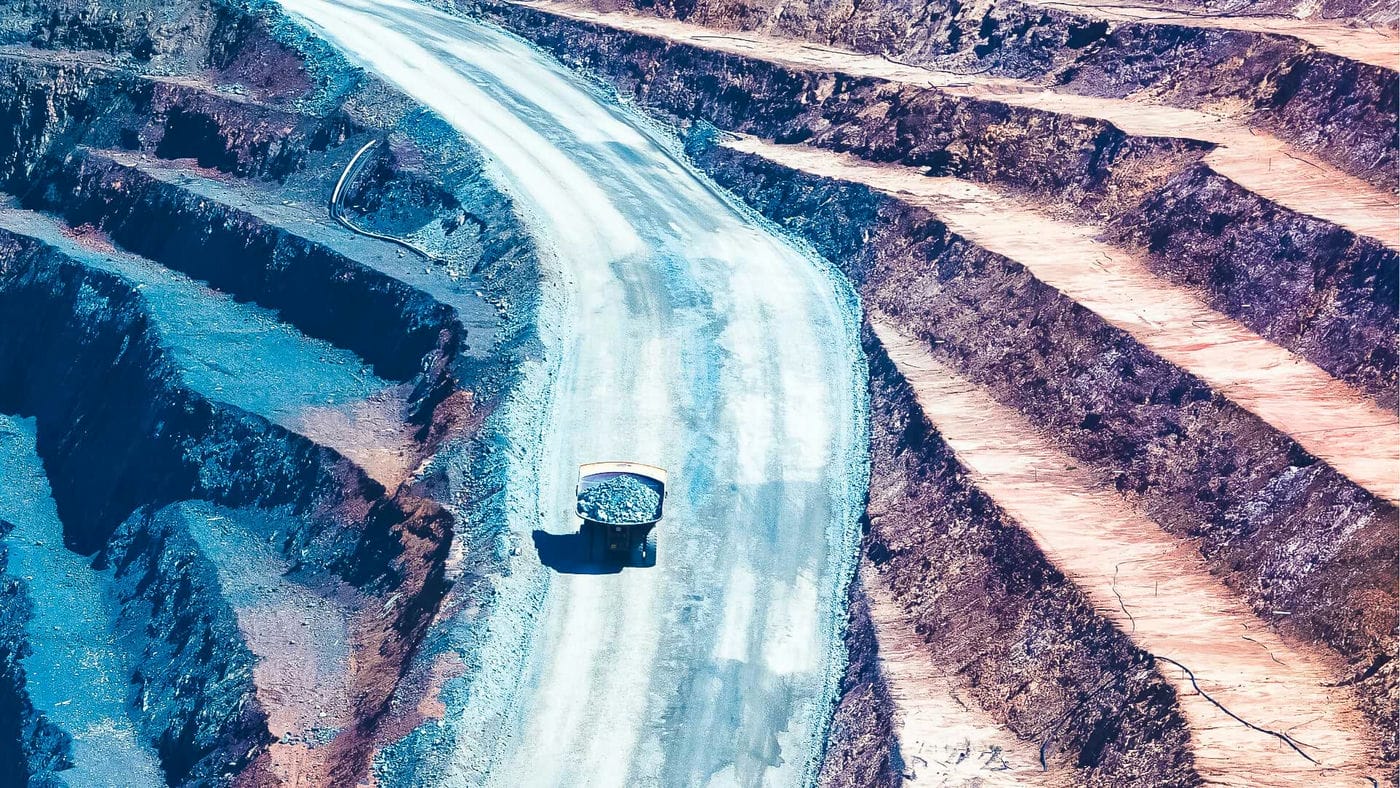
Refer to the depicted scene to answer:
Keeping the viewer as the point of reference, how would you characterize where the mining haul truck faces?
facing away from the viewer
